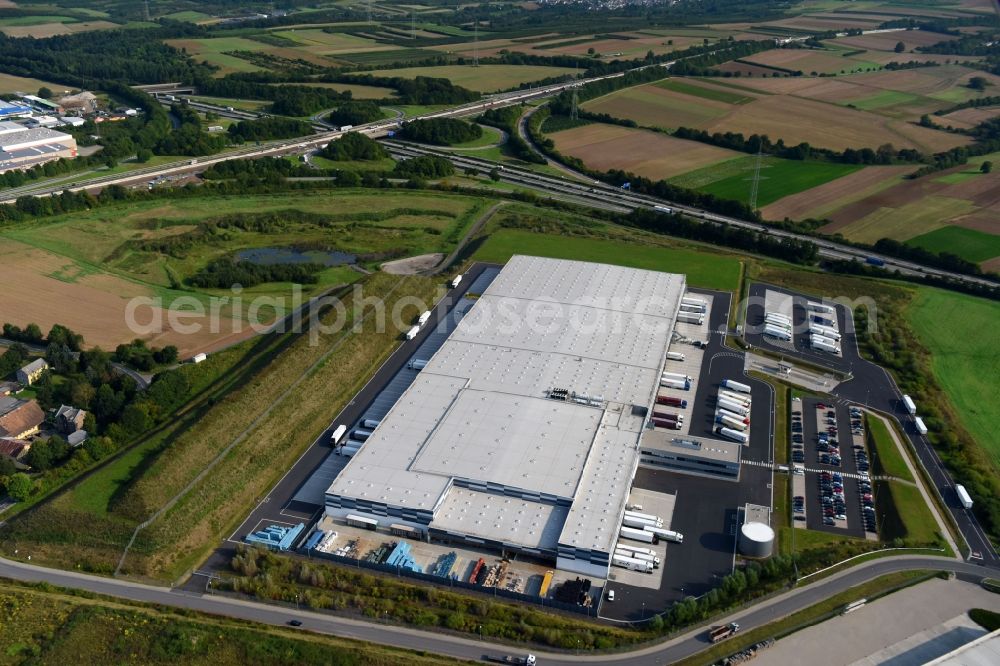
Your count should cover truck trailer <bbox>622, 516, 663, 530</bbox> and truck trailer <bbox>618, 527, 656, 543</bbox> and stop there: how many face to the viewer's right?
2

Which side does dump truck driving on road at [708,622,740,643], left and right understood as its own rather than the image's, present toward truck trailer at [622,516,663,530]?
left

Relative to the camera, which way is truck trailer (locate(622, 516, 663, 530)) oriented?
to the viewer's right

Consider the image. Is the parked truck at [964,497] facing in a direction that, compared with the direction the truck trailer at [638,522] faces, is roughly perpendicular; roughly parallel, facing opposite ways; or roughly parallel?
roughly perpendicular

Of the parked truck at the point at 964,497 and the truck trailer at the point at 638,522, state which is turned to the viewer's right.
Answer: the truck trailer

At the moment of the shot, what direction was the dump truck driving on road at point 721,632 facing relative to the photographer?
facing away from the viewer and to the right of the viewer

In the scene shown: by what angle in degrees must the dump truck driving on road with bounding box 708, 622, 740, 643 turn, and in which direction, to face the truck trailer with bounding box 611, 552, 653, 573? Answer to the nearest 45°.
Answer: approximately 135° to its left

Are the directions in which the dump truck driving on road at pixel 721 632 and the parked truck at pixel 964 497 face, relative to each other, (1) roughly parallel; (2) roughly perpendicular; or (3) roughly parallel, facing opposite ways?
roughly perpendicular

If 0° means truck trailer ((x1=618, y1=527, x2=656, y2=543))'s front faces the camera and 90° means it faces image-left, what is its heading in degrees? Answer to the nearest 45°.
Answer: approximately 270°

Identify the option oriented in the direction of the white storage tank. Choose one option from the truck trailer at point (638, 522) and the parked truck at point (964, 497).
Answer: the truck trailer

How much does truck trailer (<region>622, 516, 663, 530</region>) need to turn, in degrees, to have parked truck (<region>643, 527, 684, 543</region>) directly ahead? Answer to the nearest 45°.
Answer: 0° — it already faces it
